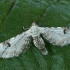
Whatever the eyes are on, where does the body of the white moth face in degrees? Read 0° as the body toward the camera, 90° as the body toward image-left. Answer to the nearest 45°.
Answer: approximately 180°
